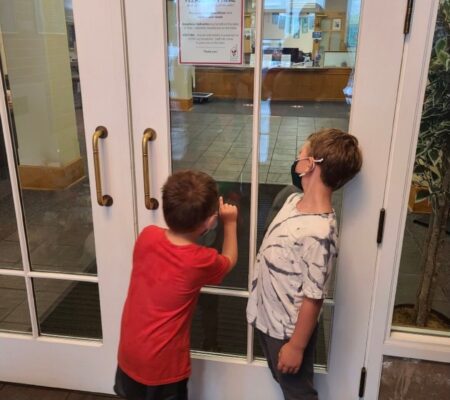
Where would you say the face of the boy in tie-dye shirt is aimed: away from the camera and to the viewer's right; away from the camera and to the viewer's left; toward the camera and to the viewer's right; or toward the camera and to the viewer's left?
away from the camera and to the viewer's left

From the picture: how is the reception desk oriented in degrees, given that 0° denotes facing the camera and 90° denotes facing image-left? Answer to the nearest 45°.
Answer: approximately 0°
